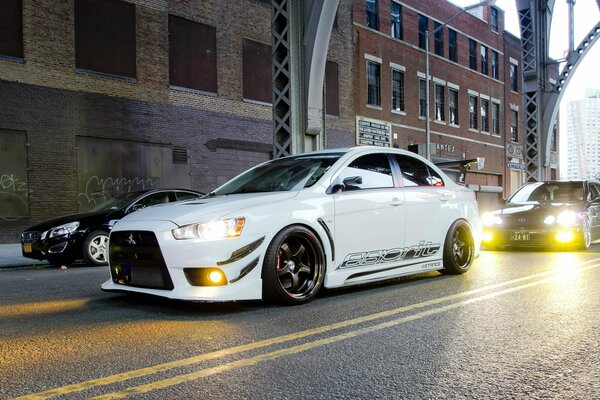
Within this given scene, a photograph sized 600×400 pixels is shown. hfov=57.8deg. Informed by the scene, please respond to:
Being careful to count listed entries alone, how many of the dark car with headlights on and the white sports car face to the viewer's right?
0

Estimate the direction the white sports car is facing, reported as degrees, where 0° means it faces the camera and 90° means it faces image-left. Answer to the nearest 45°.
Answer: approximately 45°

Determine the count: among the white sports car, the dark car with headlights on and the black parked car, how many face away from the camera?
0

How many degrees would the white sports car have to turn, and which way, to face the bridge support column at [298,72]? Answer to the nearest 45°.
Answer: approximately 135° to its right

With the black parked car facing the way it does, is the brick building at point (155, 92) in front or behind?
behind

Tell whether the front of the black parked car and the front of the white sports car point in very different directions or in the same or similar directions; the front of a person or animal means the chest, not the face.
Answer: same or similar directions

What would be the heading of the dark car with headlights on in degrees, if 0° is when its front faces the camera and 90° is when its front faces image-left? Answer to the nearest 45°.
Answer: approximately 45°

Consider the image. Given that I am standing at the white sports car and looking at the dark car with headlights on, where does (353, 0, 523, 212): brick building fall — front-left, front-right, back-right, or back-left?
front-left

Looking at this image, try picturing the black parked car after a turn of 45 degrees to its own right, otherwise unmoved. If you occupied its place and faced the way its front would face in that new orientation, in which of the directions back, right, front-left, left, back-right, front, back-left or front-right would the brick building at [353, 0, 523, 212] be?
back-right

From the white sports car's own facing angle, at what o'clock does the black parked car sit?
The black parked car is roughly at 3 o'clock from the white sports car.

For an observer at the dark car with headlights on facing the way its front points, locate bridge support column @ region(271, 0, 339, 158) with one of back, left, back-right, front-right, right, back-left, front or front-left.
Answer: front-right

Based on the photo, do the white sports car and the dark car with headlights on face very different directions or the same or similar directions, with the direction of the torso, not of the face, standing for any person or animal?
same or similar directions

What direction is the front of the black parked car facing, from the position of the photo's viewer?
facing the viewer and to the left of the viewer

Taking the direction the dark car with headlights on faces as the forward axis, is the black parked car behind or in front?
in front

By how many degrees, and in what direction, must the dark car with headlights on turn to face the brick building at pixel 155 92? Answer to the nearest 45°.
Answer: approximately 45° to its right
